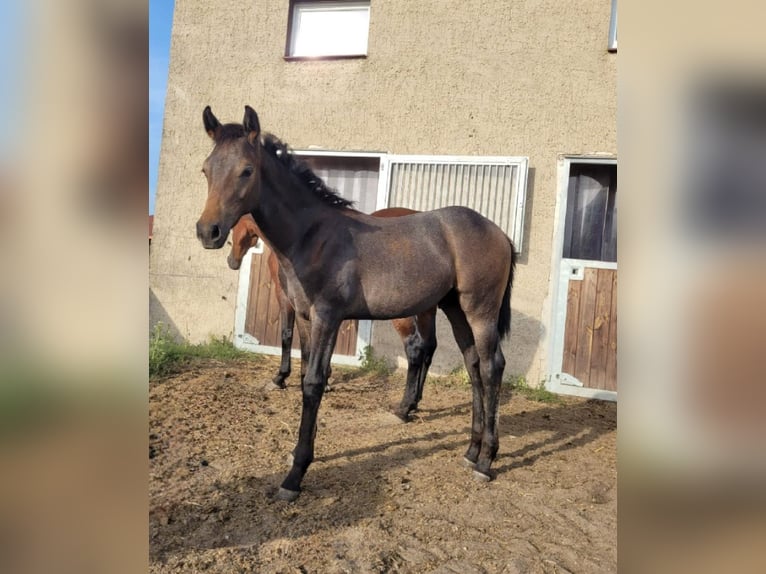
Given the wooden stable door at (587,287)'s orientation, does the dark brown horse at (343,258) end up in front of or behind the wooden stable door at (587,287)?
in front

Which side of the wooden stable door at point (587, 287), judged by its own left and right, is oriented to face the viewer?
front

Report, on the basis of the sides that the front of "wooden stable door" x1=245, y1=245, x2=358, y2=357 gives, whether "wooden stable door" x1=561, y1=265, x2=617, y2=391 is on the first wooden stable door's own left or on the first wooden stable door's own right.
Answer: on the first wooden stable door's own left

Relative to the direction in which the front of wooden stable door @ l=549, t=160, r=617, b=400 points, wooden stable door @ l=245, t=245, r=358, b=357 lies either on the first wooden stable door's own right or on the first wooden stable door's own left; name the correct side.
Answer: on the first wooden stable door's own right

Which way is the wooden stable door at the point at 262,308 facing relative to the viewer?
toward the camera

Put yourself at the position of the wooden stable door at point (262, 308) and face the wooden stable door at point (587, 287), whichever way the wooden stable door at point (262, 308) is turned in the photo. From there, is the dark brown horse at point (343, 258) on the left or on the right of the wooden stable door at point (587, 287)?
right

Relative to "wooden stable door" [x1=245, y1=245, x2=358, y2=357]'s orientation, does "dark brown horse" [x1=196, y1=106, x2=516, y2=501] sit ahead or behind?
ahead

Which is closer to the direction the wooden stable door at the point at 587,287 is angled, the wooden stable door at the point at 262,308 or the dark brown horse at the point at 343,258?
the dark brown horse

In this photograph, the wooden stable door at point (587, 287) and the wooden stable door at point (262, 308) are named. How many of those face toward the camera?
2
